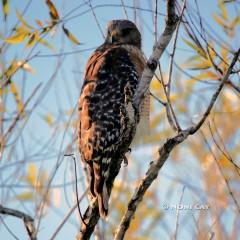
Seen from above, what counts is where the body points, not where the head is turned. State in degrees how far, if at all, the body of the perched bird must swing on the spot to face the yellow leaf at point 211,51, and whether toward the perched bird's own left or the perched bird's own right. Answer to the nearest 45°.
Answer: approximately 90° to the perched bird's own right

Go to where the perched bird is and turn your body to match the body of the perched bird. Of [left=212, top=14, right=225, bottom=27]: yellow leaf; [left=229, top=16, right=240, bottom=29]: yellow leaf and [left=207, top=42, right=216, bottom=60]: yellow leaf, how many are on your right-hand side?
3

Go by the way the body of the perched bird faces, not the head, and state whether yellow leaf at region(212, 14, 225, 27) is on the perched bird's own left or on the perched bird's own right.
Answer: on the perched bird's own right

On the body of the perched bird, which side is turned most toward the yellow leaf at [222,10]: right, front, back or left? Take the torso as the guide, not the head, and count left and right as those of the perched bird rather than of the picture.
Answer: front

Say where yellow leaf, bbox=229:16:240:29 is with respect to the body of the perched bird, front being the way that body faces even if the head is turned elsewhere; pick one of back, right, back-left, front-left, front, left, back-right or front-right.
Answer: right

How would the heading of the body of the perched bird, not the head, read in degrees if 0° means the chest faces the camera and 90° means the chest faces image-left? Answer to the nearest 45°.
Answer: approximately 225°
